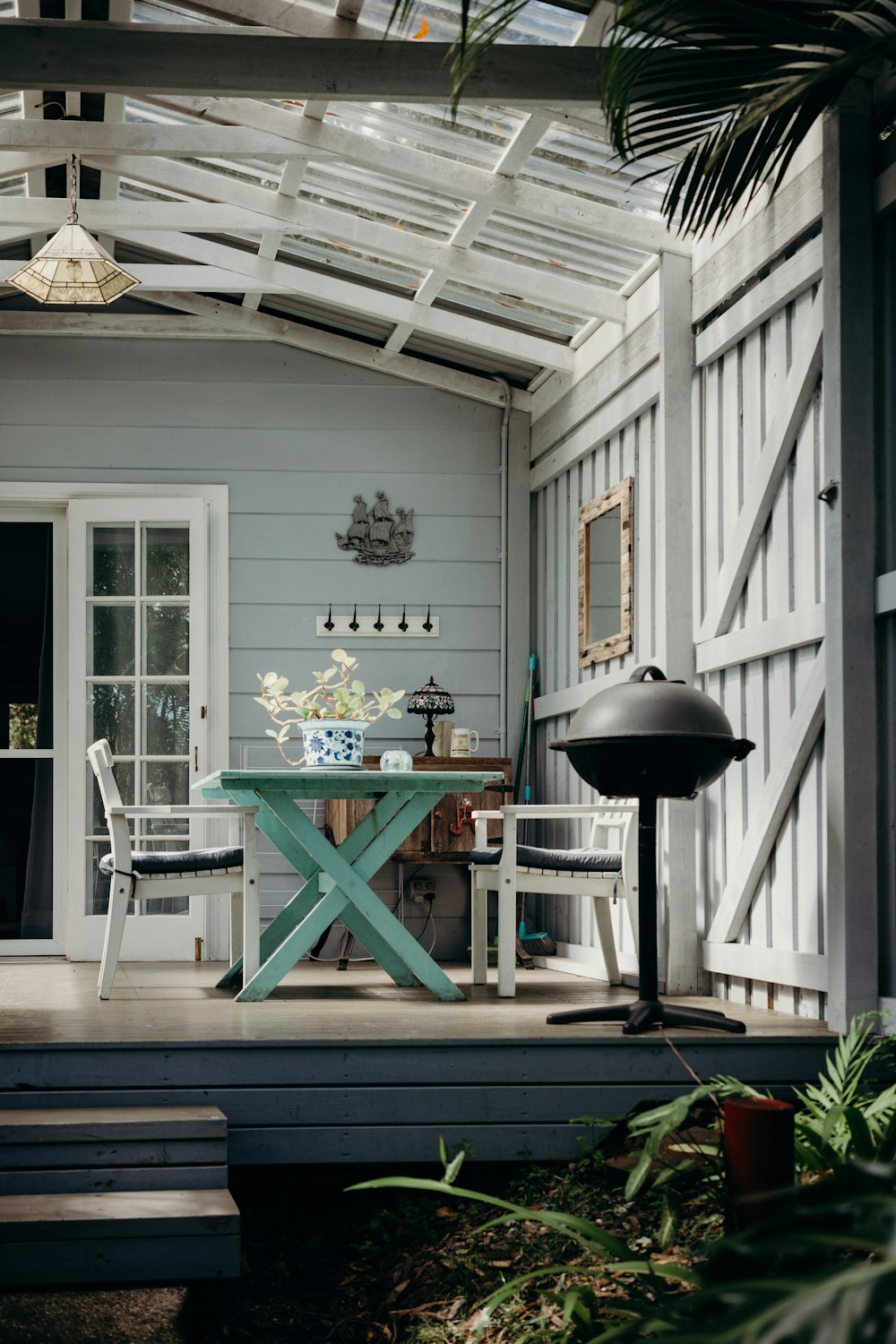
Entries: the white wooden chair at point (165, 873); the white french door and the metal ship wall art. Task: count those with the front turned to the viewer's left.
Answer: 0

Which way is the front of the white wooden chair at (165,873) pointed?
to the viewer's right

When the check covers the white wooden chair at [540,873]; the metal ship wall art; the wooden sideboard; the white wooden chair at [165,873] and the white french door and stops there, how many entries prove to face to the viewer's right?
1

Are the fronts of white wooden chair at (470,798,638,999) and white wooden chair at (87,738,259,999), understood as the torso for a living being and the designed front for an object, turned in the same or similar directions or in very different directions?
very different directions

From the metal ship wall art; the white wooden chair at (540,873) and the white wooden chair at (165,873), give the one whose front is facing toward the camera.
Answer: the metal ship wall art

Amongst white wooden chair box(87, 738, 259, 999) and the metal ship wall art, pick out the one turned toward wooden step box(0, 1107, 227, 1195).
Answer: the metal ship wall art

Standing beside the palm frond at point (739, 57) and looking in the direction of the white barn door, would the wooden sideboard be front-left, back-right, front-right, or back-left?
front-left

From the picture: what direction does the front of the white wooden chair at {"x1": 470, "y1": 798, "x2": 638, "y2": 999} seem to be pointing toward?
to the viewer's left

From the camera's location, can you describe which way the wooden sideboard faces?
facing the viewer

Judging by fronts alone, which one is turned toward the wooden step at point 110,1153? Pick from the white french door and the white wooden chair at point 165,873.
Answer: the white french door

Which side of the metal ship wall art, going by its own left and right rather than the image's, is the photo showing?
front

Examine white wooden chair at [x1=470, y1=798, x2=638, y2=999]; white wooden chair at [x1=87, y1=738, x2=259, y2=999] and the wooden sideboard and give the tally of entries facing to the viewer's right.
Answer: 1

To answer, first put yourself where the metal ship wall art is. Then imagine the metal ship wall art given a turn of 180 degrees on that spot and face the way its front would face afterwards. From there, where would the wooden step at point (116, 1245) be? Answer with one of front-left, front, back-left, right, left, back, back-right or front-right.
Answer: back

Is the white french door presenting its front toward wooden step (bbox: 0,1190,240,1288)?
yes

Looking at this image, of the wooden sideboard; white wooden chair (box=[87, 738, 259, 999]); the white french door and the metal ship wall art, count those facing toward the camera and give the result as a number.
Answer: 3
